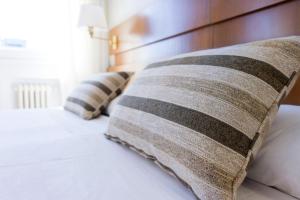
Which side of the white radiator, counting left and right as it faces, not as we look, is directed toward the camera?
front

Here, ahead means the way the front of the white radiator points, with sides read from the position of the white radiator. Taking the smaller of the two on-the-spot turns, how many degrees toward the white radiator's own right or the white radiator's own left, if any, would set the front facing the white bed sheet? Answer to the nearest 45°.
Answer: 0° — it already faces it

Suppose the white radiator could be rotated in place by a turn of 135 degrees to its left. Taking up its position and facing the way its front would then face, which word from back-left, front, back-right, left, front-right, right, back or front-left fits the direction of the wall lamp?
right

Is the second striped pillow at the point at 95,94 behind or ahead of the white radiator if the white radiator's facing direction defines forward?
ahead

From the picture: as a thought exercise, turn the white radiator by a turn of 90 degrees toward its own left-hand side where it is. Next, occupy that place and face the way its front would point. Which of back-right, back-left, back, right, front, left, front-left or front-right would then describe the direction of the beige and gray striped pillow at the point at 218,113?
right
